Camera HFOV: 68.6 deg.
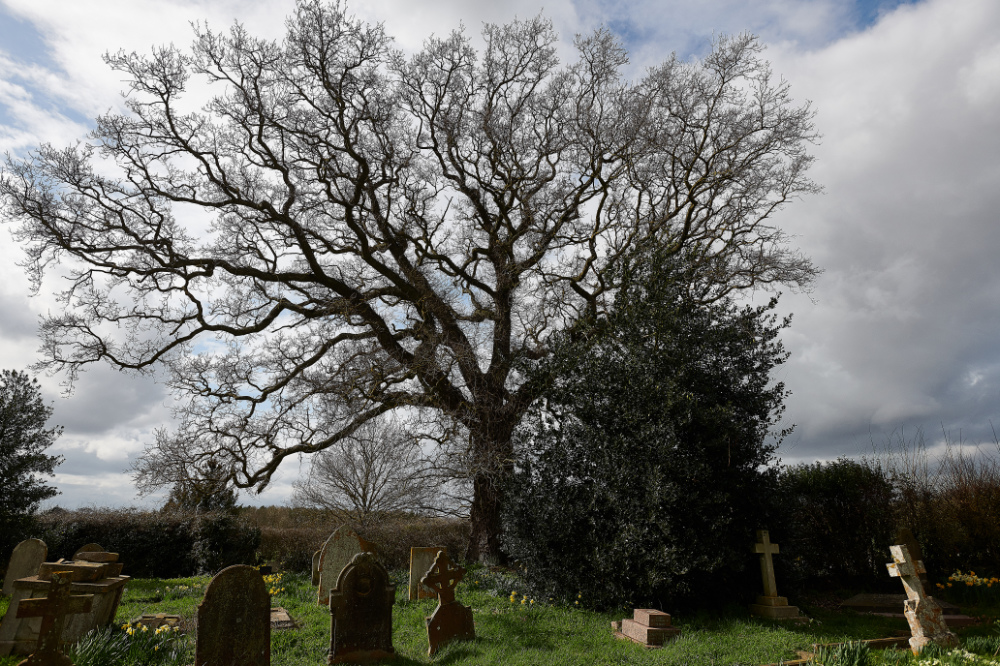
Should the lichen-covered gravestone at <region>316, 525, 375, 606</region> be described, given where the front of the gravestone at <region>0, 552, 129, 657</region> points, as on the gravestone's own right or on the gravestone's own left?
on the gravestone's own left

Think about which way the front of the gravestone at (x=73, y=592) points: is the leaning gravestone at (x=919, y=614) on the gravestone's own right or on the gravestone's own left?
on the gravestone's own left

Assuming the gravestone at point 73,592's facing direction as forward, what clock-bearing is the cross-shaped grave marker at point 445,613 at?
The cross-shaped grave marker is roughly at 10 o'clock from the gravestone.

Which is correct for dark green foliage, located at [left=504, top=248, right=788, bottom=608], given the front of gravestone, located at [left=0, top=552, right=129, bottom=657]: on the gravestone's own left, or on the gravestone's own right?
on the gravestone's own left

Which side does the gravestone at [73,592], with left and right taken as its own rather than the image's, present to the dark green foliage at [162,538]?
back

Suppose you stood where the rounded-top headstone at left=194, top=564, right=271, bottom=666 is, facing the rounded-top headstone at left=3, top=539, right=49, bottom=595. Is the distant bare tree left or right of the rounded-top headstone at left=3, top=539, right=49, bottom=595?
right

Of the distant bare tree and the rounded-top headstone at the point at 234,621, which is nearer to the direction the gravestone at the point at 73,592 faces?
the rounded-top headstone

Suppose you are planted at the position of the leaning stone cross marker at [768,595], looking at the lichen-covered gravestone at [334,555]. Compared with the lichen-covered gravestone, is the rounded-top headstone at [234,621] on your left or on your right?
left

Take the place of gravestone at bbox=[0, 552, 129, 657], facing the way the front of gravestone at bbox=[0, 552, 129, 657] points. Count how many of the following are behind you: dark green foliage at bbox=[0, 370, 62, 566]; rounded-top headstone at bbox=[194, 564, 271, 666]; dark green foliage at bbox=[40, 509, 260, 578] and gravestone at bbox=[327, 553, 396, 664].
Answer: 2

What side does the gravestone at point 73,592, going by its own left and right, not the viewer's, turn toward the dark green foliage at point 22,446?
back

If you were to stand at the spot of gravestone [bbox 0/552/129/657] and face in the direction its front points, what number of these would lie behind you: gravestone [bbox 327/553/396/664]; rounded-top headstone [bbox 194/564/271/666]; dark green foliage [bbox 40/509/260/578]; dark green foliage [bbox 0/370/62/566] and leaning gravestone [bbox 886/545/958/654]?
2

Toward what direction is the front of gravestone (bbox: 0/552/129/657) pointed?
toward the camera

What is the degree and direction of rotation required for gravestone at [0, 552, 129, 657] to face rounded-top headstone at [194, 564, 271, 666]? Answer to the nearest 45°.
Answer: approximately 45° to its left
